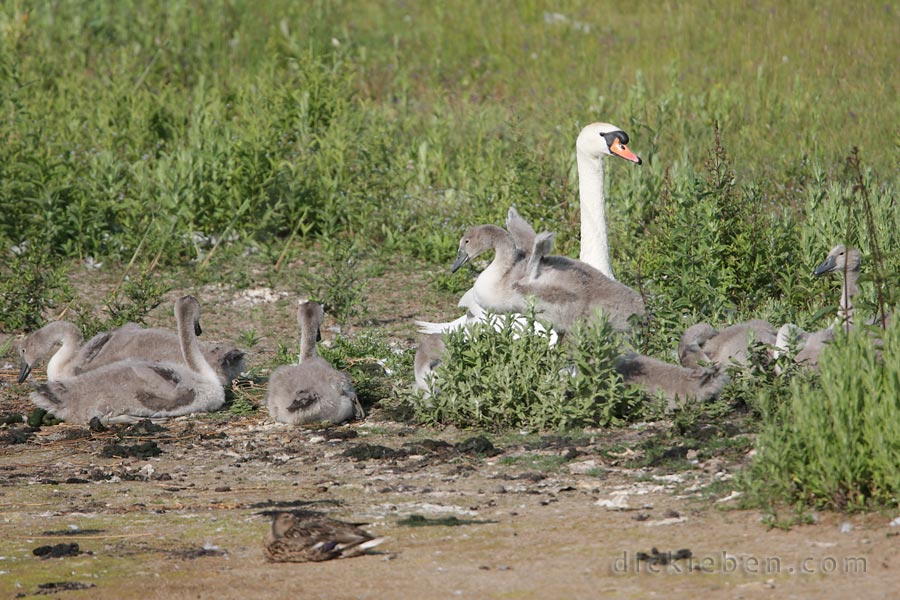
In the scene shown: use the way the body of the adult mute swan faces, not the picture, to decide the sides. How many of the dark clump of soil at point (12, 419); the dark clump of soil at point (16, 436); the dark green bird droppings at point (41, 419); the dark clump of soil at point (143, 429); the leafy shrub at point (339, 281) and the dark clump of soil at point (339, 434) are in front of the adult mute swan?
0

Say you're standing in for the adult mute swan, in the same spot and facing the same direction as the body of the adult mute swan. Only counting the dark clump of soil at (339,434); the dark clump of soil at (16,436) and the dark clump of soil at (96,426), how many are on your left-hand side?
0

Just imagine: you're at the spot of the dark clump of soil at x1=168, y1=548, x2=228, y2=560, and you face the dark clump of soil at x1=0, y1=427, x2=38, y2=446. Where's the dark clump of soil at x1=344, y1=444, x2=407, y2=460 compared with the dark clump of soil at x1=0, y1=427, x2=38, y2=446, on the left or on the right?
right

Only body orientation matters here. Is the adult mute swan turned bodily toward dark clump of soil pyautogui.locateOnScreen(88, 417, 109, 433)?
no

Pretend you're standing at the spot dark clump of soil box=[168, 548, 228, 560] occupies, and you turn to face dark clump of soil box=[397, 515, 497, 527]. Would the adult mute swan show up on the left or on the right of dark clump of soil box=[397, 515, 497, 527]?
left

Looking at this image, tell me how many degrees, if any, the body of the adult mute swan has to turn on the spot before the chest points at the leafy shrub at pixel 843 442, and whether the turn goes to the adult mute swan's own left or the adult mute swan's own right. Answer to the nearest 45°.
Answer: approximately 90° to the adult mute swan's own right

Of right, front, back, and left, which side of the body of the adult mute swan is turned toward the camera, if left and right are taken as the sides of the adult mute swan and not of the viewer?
right

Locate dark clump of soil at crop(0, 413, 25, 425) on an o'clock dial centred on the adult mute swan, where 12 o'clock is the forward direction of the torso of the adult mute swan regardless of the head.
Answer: The dark clump of soil is roughly at 5 o'clock from the adult mute swan.

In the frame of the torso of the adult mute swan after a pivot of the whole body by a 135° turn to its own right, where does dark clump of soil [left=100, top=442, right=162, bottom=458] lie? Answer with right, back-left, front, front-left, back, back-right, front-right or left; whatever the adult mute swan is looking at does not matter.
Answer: front

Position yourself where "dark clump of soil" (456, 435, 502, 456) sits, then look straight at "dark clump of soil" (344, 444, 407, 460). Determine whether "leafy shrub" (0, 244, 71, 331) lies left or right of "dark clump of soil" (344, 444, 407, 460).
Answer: right

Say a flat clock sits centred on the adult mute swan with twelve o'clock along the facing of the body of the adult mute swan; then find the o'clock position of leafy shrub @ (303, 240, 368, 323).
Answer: The leafy shrub is roughly at 7 o'clock from the adult mute swan.

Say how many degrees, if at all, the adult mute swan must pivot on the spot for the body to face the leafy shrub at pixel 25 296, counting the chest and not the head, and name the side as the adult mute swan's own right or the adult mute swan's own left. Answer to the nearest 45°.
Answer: approximately 180°

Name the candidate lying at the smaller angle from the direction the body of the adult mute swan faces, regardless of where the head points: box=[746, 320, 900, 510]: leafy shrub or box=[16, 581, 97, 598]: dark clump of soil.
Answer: the leafy shrub

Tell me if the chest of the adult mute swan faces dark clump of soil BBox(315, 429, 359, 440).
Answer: no

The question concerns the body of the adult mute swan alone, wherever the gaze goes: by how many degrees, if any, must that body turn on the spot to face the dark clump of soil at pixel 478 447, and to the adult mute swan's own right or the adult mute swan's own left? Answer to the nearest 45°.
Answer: approximately 90° to the adult mute swan's own right

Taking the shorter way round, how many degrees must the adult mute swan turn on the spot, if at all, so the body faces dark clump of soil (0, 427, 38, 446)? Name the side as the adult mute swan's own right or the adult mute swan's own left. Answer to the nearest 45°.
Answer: approximately 135° to the adult mute swan's own right

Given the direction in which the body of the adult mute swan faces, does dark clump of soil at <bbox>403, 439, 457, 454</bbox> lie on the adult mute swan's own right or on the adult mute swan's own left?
on the adult mute swan's own right

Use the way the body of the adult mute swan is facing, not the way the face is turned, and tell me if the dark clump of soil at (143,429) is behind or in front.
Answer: behind

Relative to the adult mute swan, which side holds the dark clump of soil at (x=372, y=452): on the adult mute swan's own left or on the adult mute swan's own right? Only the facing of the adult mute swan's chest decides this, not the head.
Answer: on the adult mute swan's own right

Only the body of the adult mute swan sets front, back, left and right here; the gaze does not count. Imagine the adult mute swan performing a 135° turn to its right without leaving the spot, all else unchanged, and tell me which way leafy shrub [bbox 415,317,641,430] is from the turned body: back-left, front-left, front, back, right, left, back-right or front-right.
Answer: front-left

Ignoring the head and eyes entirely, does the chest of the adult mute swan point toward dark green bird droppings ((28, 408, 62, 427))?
no
